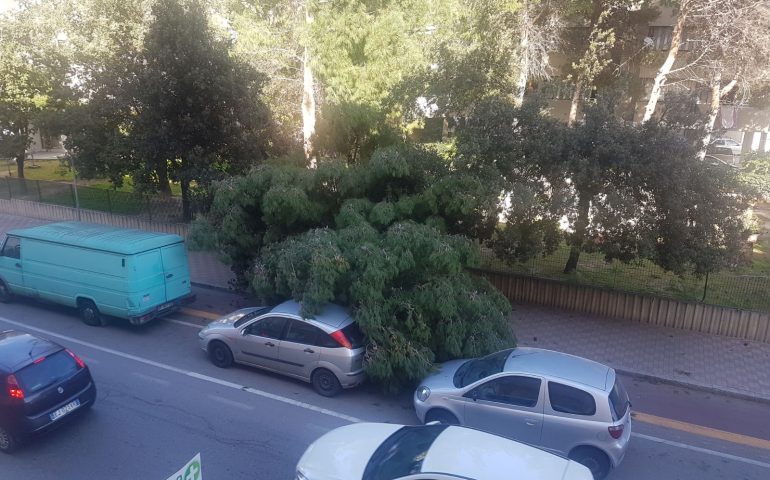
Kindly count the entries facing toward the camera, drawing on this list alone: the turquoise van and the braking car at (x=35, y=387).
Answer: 0

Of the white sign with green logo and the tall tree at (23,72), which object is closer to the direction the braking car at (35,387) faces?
the tall tree

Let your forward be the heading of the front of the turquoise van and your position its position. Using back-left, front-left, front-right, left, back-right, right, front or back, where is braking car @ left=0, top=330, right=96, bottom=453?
back-left

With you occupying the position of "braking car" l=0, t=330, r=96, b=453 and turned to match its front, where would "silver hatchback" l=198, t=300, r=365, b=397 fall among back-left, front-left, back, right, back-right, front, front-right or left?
back-right

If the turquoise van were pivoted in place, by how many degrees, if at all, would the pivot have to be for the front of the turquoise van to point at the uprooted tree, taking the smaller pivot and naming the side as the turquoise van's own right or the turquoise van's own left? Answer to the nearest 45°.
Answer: approximately 180°

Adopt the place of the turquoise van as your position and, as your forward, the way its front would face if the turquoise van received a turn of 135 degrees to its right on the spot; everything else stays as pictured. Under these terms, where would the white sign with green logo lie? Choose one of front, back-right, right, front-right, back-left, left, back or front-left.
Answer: right

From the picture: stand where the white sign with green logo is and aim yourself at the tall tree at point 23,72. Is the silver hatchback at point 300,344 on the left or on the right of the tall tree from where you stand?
right

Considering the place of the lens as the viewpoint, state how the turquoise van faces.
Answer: facing away from the viewer and to the left of the viewer

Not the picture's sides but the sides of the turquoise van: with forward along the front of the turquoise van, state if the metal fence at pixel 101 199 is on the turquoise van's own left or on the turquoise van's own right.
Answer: on the turquoise van's own right

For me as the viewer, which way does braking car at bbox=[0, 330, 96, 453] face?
facing away from the viewer and to the left of the viewer

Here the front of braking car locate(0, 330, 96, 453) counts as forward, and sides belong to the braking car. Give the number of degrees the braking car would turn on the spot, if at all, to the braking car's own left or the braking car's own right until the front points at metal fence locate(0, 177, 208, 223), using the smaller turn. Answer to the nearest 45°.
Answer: approximately 45° to the braking car's own right

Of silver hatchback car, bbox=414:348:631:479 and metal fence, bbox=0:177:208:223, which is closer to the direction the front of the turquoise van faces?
the metal fence

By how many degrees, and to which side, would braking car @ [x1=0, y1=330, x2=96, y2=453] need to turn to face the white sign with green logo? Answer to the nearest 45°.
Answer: approximately 135° to its left

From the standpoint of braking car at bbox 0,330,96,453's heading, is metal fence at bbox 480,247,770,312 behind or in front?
behind

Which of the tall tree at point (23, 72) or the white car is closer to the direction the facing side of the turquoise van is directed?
the tall tree
